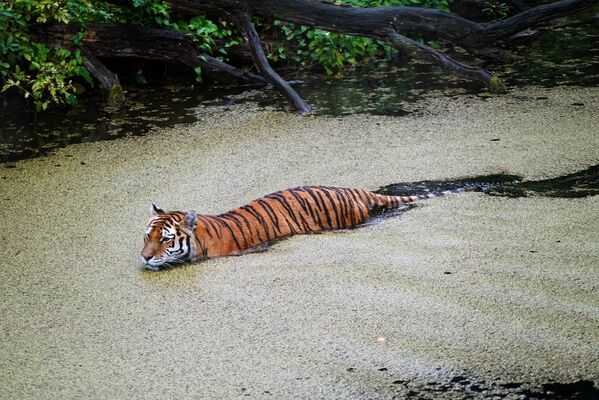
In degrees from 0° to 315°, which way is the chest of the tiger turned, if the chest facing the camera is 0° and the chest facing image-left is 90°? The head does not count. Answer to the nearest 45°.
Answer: approximately 45°

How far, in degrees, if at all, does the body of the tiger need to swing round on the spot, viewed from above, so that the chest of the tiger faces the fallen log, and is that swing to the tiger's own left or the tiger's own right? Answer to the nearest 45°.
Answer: approximately 135° to the tiger's own right

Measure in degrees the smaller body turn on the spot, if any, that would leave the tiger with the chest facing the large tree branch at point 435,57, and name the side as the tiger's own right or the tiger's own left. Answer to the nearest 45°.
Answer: approximately 180°

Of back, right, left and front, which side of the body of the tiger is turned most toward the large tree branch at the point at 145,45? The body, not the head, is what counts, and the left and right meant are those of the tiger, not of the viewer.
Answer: right

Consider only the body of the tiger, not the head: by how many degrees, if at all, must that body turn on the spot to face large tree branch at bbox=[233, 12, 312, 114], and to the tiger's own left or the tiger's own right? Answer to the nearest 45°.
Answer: approximately 135° to the tiger's own right
